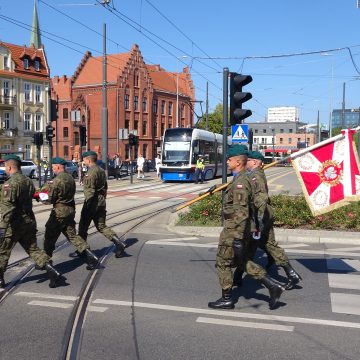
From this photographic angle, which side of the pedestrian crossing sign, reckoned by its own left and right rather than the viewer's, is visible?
front

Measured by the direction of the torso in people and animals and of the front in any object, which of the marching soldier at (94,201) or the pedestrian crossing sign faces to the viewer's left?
the marching soldier

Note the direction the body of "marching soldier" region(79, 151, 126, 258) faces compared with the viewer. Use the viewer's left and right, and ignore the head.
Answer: facing to the left of the viewer

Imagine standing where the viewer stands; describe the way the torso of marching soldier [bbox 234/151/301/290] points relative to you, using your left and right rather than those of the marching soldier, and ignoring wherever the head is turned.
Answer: facing to the left of the viewer

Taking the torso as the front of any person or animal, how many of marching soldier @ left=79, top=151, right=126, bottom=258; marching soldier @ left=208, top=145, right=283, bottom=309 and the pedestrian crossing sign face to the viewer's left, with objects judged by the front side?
2

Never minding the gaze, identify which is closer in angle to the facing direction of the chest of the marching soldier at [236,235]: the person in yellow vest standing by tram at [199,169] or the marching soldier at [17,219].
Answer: the marching soldier

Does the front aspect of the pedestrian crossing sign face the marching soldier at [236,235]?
yes

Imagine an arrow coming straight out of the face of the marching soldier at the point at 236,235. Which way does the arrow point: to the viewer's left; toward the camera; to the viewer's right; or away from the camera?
to the viewer's left

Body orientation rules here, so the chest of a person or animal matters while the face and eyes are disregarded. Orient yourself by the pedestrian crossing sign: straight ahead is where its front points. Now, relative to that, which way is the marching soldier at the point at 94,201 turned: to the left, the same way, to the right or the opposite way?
to the right

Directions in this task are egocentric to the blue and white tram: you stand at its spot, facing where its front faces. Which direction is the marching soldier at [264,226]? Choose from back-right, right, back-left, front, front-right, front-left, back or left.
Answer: front-left

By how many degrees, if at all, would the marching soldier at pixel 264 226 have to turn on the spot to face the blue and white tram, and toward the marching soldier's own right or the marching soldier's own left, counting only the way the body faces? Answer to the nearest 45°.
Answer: approximately 90° to the marching soldier's own right

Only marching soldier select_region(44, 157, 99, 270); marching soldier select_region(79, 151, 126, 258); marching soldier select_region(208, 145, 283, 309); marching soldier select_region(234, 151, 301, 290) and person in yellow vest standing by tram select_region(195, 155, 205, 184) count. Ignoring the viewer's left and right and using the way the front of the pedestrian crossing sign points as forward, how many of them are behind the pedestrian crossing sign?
1

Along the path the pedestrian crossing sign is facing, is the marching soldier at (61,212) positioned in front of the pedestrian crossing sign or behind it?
in front

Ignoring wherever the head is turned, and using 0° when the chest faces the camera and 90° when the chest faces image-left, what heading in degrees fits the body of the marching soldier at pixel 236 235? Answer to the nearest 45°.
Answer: approximately 90°

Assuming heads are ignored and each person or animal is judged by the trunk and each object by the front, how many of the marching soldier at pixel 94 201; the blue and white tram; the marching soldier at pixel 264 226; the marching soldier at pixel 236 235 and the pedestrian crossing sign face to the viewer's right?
0
